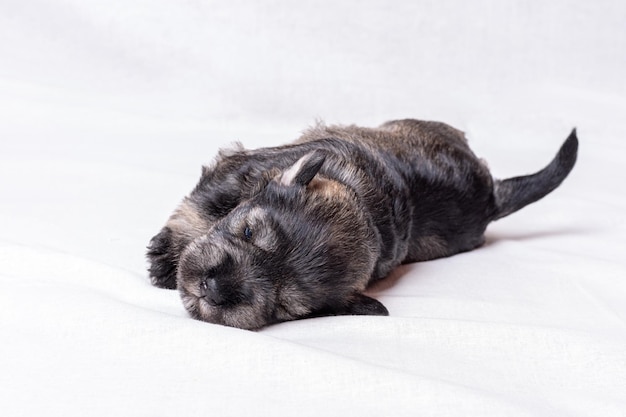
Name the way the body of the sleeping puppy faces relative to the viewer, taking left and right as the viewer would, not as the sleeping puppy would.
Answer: facing the viewer and to the left of the viewer
